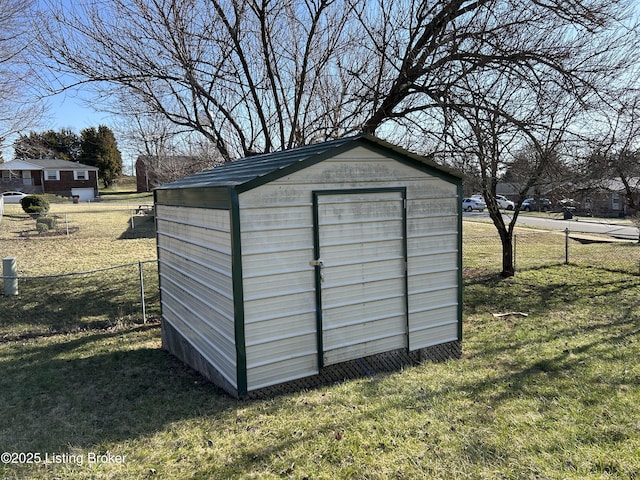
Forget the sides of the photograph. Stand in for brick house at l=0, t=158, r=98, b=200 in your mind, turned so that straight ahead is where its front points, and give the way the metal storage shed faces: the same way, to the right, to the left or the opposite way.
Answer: the same way

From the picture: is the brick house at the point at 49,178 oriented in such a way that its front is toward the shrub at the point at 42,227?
yes

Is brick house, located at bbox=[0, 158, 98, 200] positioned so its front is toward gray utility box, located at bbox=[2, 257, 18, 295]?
yes

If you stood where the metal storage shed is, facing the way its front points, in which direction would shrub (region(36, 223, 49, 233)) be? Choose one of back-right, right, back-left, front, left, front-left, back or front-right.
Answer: back

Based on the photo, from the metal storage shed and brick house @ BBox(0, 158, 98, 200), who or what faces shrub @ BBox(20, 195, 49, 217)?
the brick house

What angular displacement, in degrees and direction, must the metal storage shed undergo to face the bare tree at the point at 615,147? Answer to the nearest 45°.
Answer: approximately 90° to its left

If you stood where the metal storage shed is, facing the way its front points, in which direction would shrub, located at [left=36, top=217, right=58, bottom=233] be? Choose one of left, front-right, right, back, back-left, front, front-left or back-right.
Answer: back

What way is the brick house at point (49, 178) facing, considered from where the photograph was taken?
facing the viewer

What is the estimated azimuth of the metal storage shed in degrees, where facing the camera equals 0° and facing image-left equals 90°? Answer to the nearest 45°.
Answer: approximately 315°

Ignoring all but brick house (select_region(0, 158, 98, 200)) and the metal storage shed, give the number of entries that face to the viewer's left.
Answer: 0

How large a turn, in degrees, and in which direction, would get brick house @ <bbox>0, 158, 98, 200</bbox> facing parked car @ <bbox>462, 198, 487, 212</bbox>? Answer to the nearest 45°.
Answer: approximately 45° to its left

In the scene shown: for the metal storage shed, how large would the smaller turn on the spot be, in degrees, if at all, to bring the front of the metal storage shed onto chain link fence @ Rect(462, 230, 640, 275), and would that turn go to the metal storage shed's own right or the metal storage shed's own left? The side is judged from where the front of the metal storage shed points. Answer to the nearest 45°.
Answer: approximately 90° to the metal storage shed's own left

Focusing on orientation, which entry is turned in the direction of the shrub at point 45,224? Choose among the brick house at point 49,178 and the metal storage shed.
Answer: the brick house

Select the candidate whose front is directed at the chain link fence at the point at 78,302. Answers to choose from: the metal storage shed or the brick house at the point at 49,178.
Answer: the brick house

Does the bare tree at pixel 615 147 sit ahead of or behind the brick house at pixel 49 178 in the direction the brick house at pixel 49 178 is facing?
ahead

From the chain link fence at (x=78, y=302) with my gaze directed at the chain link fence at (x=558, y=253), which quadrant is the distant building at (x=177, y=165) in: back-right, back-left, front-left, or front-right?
front-left

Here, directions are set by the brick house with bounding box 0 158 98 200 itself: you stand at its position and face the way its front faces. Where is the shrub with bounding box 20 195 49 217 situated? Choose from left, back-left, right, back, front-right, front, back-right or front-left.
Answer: front
